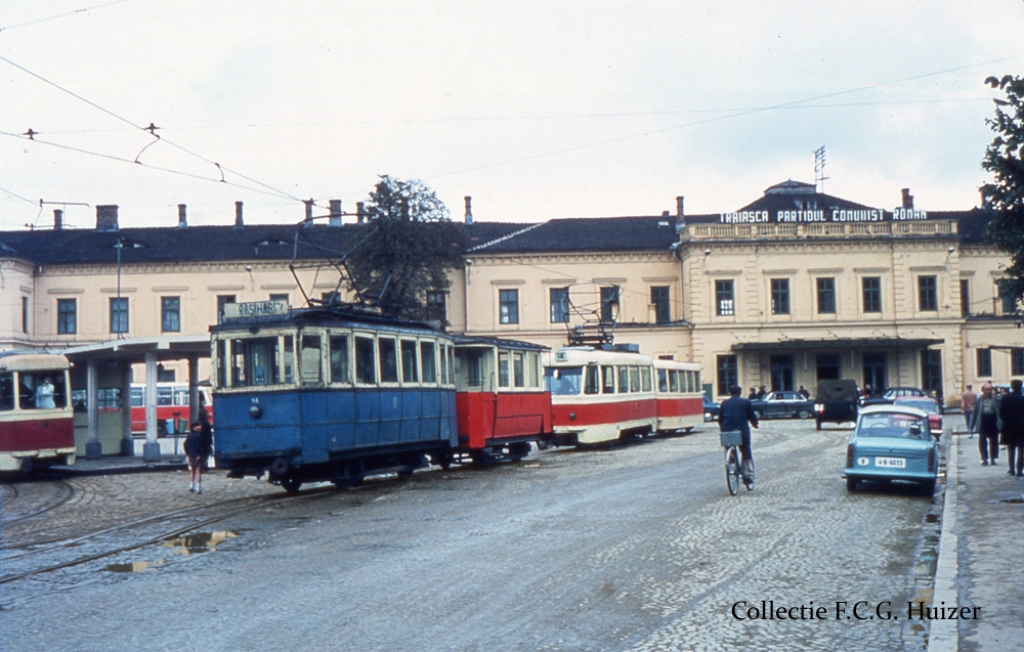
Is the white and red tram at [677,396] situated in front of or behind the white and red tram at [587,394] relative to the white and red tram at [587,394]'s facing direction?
behind

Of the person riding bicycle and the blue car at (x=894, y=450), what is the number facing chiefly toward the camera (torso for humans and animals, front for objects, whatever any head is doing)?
0

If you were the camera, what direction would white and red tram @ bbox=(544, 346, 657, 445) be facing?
facing the viewer and to the left of the viewer

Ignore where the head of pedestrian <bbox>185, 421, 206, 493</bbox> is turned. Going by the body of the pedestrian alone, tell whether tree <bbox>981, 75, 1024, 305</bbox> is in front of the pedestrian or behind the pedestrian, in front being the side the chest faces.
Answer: behind

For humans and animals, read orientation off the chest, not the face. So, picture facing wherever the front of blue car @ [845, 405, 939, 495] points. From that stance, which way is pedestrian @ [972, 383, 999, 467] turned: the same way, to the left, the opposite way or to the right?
the opposite way

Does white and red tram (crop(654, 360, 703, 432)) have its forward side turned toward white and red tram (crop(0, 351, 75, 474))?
yes

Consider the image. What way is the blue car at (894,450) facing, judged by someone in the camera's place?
facing away from the viewer

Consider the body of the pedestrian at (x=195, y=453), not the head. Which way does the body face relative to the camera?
away from the camera

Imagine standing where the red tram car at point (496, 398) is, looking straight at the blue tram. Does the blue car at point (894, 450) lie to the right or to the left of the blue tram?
left
